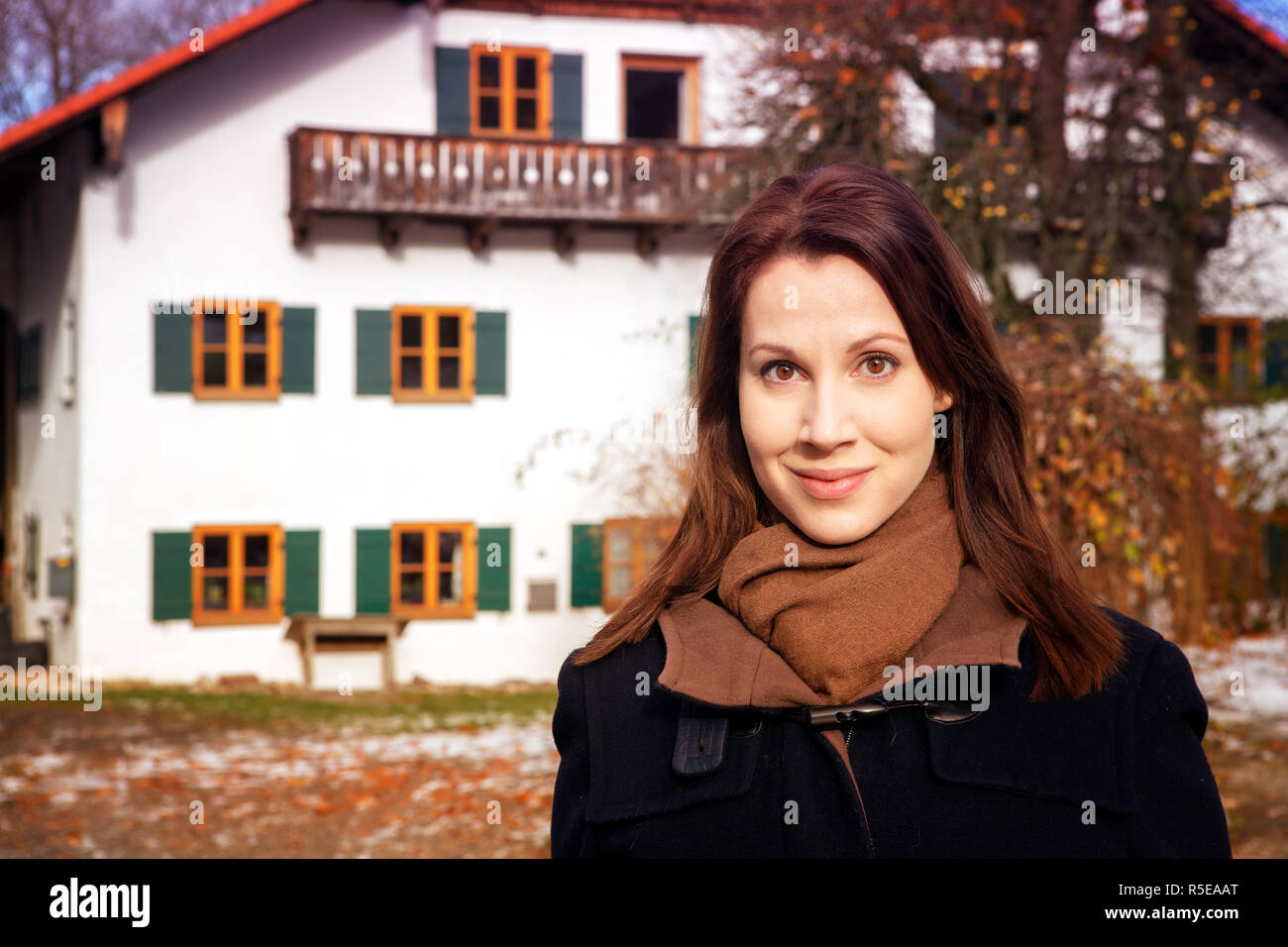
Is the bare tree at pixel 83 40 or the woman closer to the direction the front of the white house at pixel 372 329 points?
the woman

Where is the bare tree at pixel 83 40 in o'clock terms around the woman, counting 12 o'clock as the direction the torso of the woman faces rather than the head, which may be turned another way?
The bare tree is roughly at 5 o'clock from the woman.

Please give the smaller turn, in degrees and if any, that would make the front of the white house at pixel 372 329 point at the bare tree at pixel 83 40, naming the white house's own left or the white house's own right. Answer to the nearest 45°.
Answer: approximately 135° to the white house's own right

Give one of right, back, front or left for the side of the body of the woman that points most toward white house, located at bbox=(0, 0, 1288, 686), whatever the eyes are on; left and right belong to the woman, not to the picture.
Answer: back

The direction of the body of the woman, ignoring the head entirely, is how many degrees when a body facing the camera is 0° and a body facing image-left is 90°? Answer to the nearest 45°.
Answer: approximately 0°

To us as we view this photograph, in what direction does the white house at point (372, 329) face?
facing the viewer

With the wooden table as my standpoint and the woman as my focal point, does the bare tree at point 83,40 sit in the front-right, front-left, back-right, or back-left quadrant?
back-right

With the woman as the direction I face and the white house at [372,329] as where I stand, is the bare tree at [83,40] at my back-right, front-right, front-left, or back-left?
back-right
